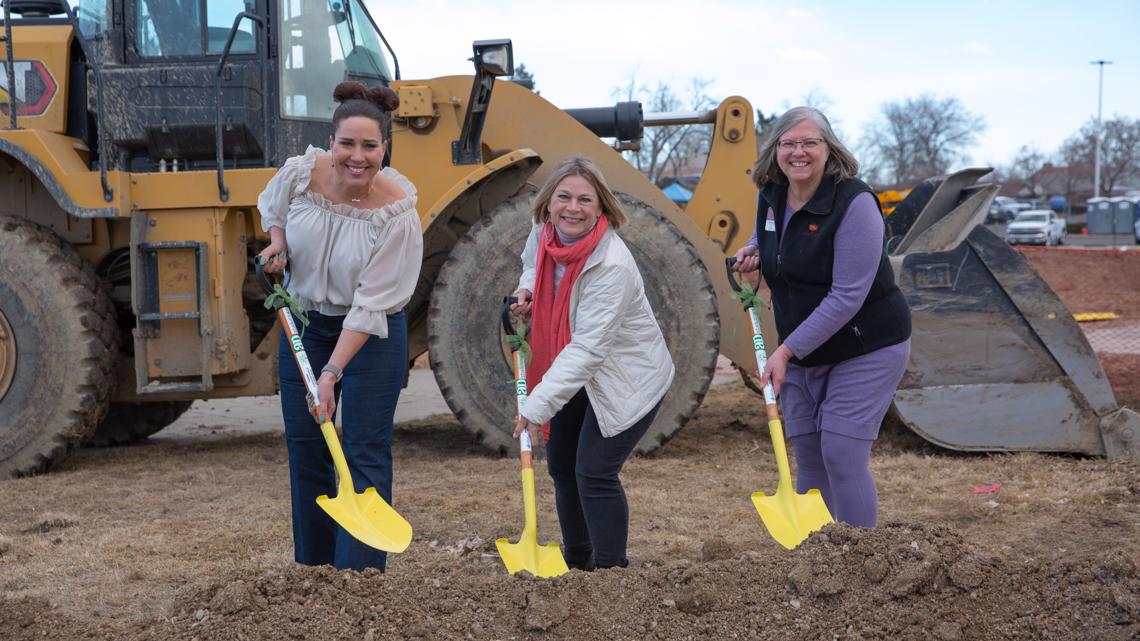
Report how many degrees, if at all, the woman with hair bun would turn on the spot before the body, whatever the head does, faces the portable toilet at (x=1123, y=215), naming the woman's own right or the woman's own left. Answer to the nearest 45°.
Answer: approximately 135° to the woman's own left

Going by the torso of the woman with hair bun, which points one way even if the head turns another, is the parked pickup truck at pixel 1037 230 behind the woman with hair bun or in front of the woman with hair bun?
behind

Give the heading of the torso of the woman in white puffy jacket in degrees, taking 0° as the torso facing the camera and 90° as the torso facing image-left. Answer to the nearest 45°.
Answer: approximately 45°

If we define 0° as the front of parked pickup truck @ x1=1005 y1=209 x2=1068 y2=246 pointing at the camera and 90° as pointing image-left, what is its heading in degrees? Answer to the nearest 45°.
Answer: approximately 45°

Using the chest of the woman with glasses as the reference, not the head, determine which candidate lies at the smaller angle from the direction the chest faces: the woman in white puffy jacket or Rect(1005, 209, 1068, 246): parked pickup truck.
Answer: the woman in white puffy jacket

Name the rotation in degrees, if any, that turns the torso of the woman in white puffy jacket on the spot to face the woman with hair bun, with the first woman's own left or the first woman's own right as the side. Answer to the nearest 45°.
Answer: approximately 45° to the first woman's own right

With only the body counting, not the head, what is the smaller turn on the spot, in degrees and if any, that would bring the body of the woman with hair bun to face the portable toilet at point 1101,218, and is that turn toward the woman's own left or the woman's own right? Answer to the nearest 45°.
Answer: approximately 135° to the woman's own left

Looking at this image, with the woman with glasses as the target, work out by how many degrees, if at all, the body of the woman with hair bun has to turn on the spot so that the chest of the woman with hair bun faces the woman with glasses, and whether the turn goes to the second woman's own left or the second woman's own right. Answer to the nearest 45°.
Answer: approximately 90° to the second woman's own left
